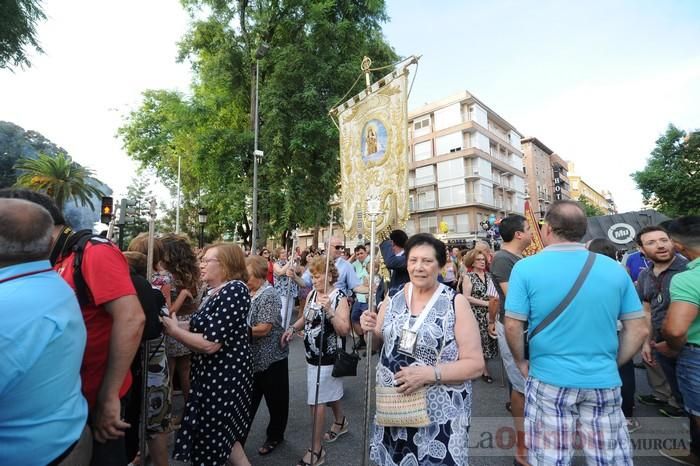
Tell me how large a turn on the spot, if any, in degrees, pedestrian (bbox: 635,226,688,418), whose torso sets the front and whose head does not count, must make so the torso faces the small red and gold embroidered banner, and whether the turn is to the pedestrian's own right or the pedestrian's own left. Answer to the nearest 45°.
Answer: approximately 90° to the pedestrian's own right

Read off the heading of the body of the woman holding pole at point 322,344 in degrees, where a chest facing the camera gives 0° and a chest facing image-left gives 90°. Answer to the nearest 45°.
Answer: approximately 45°

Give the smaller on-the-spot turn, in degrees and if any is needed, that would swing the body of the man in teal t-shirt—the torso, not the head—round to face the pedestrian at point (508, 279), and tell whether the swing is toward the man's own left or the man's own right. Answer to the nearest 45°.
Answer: approximately 45° to the man's own left

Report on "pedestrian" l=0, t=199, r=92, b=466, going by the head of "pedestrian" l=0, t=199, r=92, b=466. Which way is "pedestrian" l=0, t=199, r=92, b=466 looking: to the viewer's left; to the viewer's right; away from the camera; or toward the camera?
away from the camera

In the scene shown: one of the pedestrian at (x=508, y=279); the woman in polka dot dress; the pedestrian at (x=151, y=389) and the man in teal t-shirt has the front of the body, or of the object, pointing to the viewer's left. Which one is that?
the woman in polka dot dress

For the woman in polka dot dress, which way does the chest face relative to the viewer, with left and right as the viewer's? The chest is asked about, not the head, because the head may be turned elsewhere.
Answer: facing to the left of the viewer

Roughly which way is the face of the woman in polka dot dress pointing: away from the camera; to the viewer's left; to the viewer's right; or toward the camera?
to the viewer's left

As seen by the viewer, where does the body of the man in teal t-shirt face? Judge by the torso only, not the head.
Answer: away from the camera
